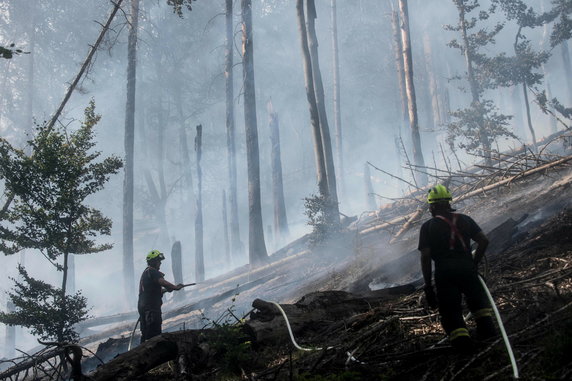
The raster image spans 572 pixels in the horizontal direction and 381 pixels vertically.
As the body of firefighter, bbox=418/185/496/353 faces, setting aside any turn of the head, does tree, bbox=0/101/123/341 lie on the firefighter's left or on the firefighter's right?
on the firefighter's left

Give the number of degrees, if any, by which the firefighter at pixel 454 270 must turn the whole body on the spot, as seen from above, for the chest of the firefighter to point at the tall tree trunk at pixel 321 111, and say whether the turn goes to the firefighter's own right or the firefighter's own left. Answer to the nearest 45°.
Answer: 0° — they already face it

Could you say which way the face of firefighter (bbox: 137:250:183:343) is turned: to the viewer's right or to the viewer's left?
to the viewer's right

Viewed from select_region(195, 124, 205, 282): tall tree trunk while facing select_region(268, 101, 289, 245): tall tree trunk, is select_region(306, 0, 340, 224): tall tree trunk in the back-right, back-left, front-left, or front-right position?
front-right

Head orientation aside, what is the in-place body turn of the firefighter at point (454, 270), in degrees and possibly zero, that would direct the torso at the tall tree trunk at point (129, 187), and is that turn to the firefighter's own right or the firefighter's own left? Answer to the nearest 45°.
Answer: approximately 45° to the firefighter's own left

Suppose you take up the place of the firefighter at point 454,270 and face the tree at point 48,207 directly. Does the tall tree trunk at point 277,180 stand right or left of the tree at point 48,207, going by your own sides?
right

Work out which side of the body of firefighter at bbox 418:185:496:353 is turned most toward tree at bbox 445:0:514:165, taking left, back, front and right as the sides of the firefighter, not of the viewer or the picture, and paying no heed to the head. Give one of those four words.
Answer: front

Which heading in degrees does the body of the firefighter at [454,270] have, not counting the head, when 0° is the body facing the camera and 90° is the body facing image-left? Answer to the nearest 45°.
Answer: approximately 180°

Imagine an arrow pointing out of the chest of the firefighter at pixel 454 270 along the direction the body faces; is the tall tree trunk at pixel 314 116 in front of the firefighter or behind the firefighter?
in front

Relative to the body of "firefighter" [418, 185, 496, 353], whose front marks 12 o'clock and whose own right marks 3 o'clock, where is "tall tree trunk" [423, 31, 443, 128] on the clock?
The tall tree trunk is roughly at 12 o'clock from the firefighter.
